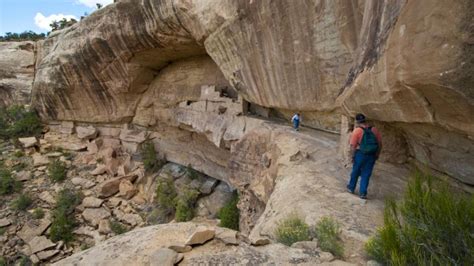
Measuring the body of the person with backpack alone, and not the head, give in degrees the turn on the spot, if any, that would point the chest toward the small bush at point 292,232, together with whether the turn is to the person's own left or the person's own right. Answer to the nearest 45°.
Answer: approximately 90° to the person's own left

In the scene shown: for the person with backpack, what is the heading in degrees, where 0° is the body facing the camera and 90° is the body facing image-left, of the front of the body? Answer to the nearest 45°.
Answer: approximately 135°

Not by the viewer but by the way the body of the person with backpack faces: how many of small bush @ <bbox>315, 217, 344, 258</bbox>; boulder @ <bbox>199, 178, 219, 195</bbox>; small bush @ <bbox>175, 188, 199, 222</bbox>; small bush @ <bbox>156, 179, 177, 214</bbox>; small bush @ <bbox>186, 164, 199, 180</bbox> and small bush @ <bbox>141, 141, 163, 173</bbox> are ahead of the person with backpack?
5

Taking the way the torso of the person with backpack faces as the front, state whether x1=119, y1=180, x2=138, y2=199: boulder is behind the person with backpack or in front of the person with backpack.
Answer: in front

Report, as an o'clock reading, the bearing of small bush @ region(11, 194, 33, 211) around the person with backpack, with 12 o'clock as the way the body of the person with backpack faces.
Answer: The small bush is roughly at 11 o'clock from the person with backpack.

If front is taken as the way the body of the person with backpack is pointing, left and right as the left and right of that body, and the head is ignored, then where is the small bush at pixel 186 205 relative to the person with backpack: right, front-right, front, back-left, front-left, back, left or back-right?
front

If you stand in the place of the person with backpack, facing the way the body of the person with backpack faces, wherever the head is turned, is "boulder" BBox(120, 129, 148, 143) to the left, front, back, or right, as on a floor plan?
front

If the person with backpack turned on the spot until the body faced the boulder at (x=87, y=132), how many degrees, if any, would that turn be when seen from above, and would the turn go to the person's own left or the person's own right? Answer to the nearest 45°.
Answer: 0° — they already face it

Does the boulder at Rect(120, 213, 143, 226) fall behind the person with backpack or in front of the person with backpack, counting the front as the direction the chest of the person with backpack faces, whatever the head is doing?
in front

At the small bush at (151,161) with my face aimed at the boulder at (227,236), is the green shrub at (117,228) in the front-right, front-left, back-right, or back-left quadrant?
front-right

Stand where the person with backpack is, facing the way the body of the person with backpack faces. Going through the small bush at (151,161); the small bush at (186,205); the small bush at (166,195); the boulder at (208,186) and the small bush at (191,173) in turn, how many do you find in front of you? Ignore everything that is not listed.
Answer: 5

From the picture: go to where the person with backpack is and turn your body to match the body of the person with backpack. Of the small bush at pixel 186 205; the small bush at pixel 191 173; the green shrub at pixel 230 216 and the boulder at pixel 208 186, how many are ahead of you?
4

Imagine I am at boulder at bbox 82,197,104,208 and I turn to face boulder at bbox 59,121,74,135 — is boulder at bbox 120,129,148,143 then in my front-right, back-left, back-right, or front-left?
front-right

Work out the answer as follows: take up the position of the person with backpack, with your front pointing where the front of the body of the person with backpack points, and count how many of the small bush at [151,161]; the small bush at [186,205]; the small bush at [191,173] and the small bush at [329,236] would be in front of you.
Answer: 3
